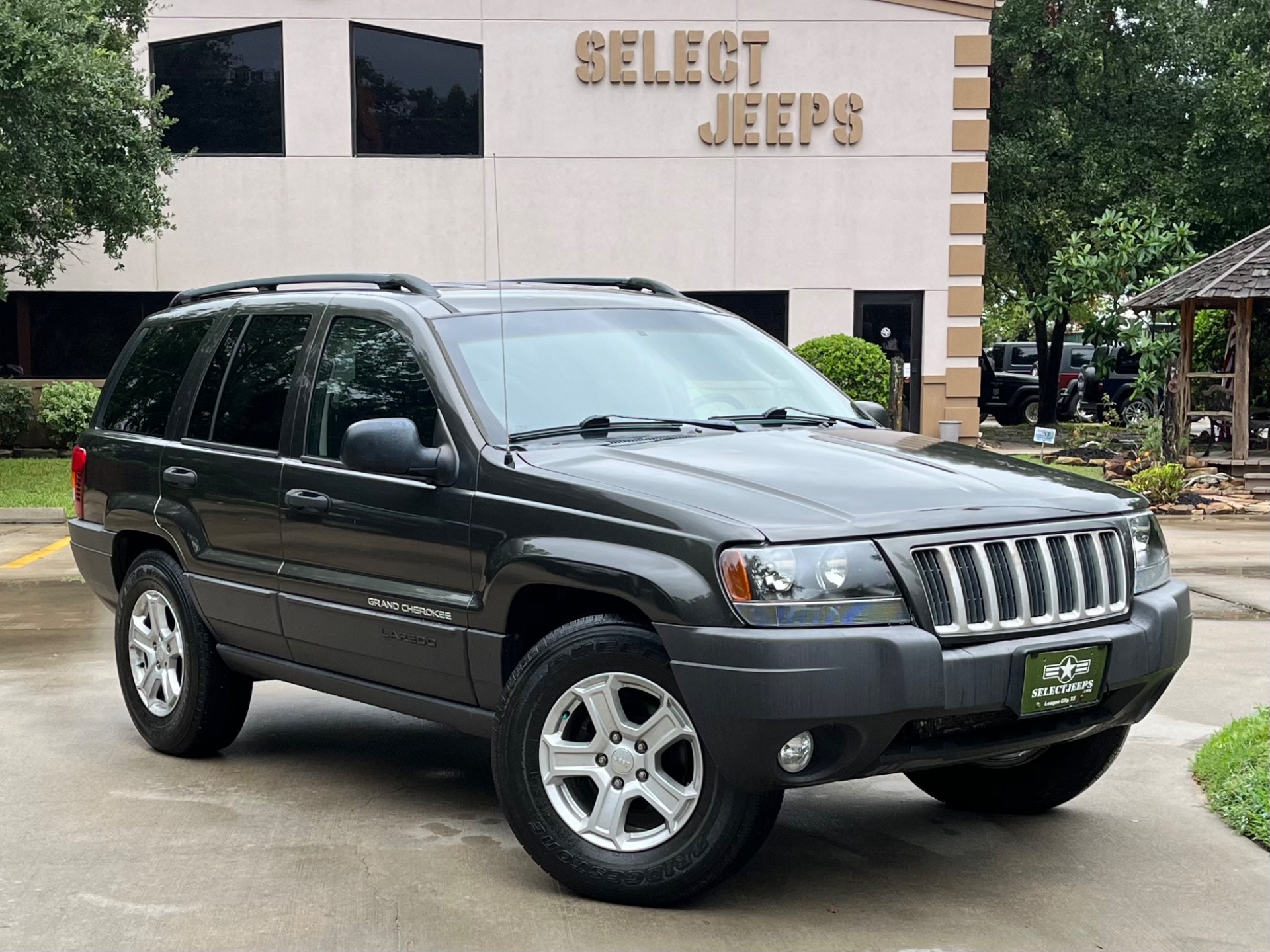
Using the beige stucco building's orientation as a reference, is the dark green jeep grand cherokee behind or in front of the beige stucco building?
in front

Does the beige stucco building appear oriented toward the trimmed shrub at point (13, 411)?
no

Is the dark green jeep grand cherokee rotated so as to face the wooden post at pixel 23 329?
no

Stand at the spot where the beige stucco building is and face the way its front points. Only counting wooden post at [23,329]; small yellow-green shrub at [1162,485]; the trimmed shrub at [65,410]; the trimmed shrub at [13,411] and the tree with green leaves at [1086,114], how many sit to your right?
3

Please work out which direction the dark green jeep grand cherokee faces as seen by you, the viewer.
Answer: facing the viewer and to the right of the viewer

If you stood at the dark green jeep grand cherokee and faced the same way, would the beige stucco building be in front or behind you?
behind

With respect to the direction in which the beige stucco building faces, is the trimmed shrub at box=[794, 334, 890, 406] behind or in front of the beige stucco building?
in front

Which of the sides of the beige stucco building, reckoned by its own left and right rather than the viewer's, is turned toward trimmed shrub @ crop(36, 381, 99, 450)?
right

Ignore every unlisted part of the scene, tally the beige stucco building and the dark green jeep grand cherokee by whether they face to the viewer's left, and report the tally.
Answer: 0

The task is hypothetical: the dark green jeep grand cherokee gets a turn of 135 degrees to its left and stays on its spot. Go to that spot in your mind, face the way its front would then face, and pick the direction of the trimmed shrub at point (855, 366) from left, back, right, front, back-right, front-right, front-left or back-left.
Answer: front

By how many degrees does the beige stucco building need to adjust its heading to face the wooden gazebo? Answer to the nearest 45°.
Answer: approximately 45° to its left

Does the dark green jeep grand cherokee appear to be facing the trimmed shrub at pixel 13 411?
no

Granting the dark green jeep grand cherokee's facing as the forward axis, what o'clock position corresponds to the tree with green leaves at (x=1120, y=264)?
The tree with green leaves is roughly at 8 o'clock from the dark green jeep grand cherokee.

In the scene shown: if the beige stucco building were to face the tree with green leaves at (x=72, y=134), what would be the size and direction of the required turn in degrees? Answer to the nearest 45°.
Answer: approximately 45° to its right

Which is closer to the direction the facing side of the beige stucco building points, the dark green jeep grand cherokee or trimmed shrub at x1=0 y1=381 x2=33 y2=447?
the dark green jeep grand cherokee

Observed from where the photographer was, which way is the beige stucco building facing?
facing the viewer

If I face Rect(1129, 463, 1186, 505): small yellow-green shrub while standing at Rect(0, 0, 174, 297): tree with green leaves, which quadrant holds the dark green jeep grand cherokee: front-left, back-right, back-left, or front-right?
front-right
